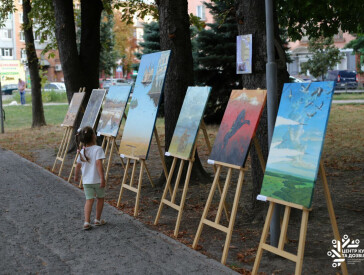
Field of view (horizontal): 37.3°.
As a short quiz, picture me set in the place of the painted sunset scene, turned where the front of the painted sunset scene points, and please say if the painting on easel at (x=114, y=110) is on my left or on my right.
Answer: on my right

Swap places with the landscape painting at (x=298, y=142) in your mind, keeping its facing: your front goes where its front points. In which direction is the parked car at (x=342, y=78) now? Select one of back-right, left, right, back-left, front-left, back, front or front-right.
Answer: back-right

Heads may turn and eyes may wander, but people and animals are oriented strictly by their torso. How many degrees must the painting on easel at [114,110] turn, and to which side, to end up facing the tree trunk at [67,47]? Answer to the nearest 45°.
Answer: approximately 135° to its right

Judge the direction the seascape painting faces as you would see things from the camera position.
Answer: facing the viewer and to the left of the viewer

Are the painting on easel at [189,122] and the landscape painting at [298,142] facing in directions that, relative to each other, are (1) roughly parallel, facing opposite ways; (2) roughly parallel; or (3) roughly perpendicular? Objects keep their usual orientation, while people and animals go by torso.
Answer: roughly parallel

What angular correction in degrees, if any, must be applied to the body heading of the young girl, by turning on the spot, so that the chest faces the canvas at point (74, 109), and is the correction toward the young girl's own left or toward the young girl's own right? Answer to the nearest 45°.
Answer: approximately 45° to the young girl's own left

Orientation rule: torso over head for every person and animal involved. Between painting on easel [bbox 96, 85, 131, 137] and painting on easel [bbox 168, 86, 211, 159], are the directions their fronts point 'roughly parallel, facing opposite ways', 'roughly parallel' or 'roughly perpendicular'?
roughly parallel

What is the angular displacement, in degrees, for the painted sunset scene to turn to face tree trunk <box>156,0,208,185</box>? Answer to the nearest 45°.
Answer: approximately 135° to its right

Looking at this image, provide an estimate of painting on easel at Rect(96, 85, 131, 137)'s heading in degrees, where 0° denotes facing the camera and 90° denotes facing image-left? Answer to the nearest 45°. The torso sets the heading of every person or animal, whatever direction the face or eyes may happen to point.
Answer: approximately 45°

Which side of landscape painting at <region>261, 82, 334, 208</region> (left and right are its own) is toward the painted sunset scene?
right

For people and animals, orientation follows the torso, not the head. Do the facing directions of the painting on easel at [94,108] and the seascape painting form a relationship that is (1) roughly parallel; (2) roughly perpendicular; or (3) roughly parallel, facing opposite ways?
roughly parallel

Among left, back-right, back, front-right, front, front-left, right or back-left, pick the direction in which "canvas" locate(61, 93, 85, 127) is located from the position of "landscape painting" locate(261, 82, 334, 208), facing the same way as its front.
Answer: right

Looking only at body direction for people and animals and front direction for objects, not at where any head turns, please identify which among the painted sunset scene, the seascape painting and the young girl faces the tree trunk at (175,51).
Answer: the young girl

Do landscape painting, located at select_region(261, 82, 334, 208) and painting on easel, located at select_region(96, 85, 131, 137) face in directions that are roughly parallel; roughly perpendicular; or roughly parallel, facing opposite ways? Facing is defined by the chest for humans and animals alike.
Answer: roughly parallel

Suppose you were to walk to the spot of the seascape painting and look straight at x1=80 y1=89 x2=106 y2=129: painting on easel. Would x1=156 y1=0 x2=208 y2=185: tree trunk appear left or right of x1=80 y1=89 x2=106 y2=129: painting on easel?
right

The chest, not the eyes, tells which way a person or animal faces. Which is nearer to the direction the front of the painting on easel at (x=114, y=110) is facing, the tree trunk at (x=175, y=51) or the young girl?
the young girl
